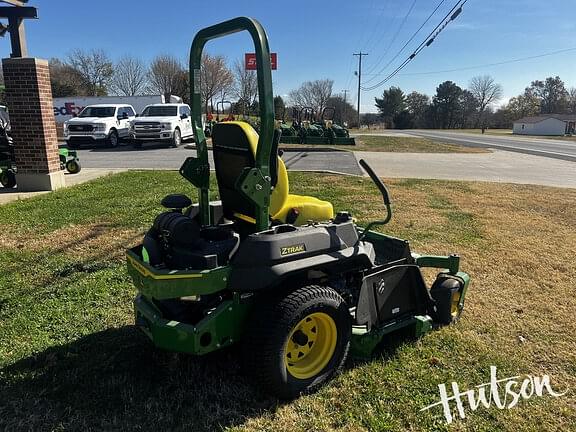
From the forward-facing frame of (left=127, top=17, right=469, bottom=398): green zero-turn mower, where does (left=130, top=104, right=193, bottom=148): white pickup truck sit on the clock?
The white pickup truck is roughly at 10 o'clock from the green zero-turn mower.

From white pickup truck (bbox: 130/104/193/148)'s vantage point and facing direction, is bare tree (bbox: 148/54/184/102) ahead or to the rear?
to the rear

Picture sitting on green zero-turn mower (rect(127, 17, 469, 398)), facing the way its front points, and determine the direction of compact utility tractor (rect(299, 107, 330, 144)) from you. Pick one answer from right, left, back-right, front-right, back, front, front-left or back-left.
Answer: front-left

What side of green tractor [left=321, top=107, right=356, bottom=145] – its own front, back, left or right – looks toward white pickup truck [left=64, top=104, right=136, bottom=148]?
right

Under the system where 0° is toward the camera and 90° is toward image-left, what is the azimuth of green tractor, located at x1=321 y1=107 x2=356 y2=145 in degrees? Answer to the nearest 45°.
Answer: approximately 315°

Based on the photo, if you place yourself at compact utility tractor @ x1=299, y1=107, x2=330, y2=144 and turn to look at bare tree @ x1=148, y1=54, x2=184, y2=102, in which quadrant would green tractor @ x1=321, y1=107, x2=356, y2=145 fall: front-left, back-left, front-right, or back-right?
back-right

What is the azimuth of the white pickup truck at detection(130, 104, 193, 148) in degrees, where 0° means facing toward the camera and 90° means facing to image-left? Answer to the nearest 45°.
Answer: approximately 45°

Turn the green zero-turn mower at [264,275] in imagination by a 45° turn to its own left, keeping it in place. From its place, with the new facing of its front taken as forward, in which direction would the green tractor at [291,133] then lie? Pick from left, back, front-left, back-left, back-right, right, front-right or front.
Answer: front

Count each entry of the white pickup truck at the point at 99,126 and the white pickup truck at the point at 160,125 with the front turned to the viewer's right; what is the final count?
0

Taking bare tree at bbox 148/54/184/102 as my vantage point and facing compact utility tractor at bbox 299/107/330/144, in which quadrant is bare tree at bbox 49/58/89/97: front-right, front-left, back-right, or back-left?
back-right

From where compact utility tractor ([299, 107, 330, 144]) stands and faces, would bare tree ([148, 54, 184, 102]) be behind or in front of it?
behind

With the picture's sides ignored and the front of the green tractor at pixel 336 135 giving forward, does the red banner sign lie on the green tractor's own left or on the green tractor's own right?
on the green tractor's own right

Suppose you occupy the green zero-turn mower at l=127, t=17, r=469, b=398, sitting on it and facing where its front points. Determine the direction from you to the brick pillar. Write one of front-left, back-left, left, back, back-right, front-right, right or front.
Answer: left

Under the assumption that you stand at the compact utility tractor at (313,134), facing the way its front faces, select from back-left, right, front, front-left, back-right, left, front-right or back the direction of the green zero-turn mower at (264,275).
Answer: front-right

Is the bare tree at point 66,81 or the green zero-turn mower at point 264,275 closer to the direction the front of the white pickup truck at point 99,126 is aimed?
the green zero-turn mower

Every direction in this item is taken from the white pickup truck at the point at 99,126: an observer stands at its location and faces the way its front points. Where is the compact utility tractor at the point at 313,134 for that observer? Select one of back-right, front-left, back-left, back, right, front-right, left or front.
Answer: back-left

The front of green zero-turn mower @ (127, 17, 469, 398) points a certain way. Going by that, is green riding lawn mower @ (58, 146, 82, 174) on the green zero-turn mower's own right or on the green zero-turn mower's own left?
on the green zero-turn mower's own left
